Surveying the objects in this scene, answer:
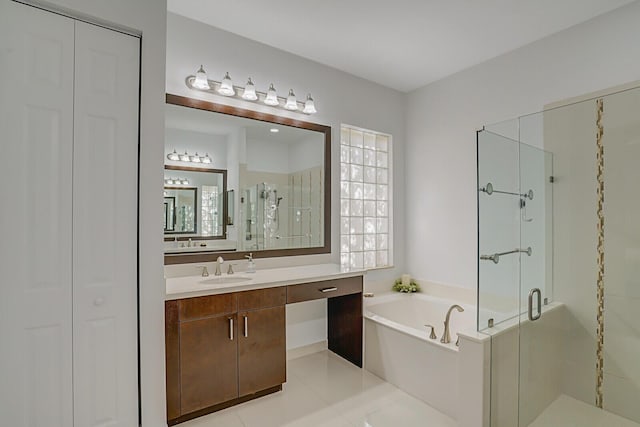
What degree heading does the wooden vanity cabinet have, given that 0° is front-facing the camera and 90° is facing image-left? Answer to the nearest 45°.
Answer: approximately 315°

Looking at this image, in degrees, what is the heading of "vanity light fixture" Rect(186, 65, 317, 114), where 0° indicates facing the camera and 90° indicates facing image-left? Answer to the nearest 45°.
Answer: approximately 315°

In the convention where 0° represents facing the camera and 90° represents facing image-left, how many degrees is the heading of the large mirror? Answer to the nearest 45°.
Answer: approximately 315°

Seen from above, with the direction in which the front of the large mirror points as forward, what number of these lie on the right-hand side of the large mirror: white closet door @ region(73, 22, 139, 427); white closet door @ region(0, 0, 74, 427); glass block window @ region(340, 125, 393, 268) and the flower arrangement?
2

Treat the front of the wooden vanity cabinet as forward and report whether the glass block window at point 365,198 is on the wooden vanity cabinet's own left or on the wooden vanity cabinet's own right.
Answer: on the wooden vanity cabinet's own left

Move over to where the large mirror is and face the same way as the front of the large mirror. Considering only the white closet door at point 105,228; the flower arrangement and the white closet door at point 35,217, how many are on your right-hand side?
2
